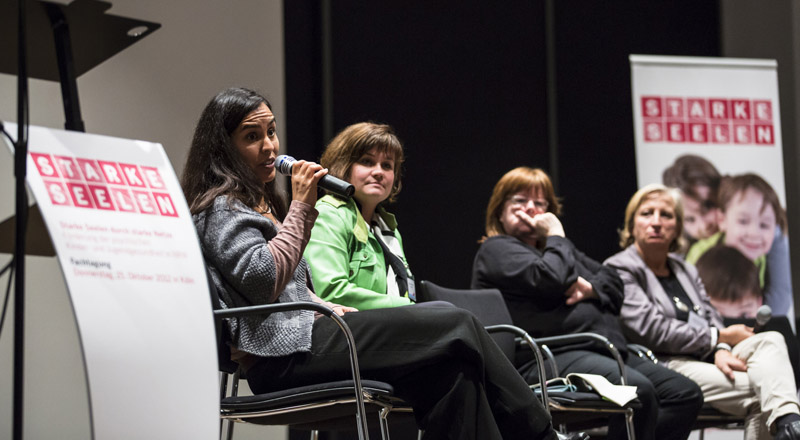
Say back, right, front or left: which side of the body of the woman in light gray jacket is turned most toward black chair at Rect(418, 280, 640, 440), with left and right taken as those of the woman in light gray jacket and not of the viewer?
right

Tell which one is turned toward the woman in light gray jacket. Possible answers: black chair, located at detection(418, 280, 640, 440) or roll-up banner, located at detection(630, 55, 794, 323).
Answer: the roll-up banner

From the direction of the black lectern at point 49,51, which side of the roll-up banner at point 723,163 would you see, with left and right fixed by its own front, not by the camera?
front

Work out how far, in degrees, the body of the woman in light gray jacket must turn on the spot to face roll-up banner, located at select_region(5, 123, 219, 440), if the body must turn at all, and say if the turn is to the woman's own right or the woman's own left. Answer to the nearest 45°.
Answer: approximately 45° to the woman's own right

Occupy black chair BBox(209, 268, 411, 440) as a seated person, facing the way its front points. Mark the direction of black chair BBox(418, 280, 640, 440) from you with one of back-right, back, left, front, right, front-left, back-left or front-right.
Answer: front-left

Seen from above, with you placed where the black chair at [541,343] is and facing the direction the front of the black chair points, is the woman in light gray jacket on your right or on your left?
on your left

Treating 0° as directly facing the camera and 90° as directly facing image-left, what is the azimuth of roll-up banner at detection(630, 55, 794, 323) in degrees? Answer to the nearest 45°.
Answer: approximately 0°

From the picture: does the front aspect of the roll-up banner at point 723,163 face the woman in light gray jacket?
yes

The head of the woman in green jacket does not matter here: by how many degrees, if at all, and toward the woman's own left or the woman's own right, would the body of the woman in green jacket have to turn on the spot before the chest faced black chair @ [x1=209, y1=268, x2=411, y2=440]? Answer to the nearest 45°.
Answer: approximately 45° to the woman's own right

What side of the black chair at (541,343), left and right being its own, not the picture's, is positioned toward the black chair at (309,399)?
right

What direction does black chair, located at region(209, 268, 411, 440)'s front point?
to the viewer's right
